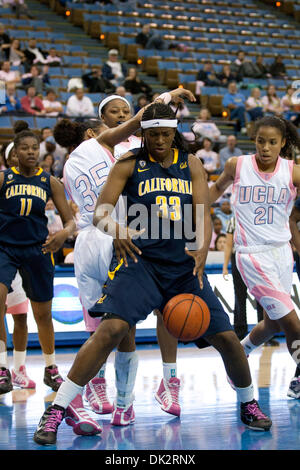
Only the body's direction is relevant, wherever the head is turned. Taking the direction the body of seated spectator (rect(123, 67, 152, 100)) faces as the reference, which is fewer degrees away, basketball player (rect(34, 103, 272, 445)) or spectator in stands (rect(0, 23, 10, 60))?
the basketball player

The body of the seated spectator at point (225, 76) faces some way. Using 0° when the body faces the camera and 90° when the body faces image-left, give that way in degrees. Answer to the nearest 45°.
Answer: approximately 0°

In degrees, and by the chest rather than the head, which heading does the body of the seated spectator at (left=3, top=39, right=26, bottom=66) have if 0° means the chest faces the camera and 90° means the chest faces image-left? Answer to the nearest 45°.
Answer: approximately 0°

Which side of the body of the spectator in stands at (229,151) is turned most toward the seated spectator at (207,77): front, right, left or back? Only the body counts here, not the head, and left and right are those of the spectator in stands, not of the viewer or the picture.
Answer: back

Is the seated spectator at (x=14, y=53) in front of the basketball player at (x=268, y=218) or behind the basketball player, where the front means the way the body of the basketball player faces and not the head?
behind

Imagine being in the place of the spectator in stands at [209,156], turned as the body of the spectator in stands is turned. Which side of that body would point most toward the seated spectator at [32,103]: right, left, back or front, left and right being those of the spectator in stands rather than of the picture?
right

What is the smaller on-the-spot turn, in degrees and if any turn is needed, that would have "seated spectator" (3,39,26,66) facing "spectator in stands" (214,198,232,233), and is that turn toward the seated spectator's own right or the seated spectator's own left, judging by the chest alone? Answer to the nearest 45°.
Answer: approximately 45° to the seated spectator's own left

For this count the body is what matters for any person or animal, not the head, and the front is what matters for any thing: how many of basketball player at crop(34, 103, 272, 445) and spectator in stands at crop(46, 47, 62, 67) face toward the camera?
2
